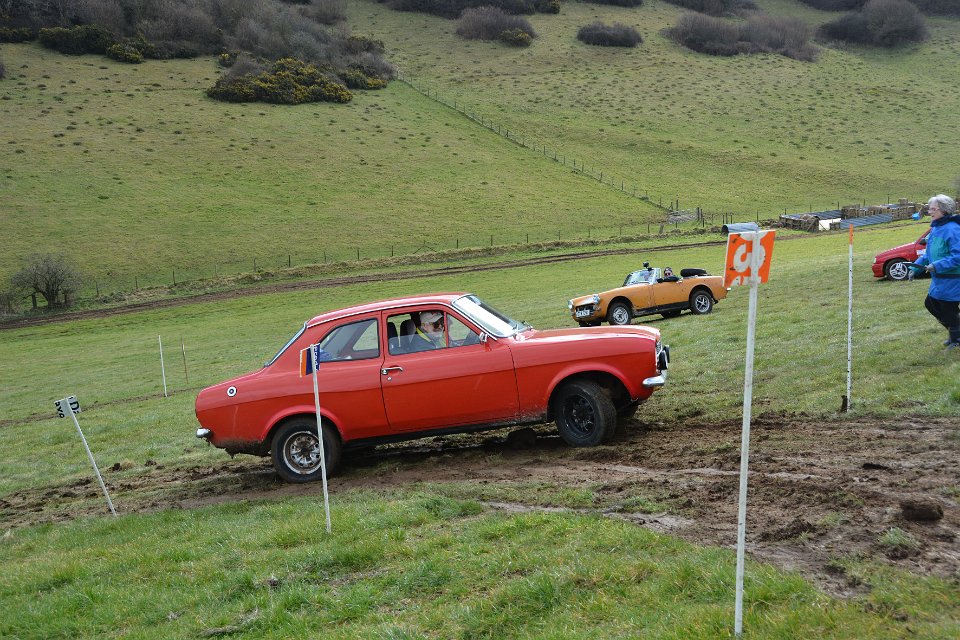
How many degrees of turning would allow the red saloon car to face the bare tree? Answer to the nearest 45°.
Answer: approximately 135° to its left

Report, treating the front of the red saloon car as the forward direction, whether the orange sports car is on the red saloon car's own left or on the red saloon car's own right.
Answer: on the red saloon car's own left

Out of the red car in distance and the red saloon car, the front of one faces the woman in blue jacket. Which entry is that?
the red saloon car

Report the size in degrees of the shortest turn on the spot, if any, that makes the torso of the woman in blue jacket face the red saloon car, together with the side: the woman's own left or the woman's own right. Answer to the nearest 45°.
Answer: approximately 45° to the woman's own left

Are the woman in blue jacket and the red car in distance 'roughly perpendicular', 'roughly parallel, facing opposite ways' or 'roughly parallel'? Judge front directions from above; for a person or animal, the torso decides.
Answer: roughly parallel

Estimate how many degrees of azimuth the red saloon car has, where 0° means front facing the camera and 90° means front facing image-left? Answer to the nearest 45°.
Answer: approximately 270°

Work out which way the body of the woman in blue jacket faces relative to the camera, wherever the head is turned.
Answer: to the viewer's left

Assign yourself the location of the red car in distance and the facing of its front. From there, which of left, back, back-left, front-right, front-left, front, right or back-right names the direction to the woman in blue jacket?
left

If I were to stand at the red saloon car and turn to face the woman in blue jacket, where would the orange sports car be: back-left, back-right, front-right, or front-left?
front-left

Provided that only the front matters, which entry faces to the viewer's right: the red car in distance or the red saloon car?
the red saloon car

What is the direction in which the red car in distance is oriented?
to the viewer's left

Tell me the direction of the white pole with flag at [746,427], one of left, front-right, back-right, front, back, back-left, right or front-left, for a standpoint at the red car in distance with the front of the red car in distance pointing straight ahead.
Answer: left

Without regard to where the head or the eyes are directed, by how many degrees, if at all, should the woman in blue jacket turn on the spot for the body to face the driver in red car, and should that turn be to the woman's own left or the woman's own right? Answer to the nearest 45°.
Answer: approximately 45° to the woman's own left

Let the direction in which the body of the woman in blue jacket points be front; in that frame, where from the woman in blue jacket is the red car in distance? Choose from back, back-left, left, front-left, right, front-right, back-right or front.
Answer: right
